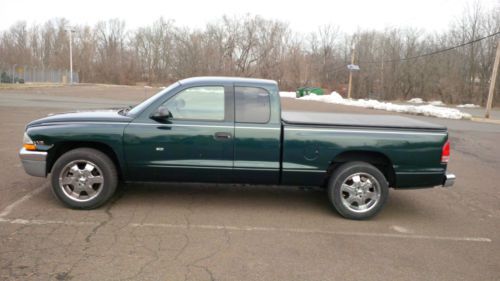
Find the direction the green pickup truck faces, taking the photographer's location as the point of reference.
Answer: facing to the left of the viewer
